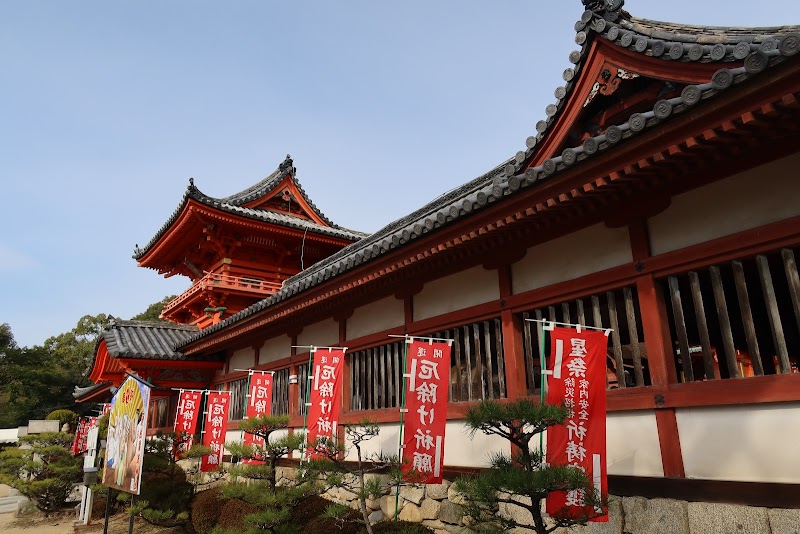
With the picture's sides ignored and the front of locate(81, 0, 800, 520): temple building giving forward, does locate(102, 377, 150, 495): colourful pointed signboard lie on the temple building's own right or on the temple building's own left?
on the temple building's own right

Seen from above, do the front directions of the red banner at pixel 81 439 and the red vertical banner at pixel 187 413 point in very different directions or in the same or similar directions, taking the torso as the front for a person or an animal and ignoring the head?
same or similar directions

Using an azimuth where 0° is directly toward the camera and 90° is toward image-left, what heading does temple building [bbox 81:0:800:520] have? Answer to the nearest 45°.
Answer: approximately 45°

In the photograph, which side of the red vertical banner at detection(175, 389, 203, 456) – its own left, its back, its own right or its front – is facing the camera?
front

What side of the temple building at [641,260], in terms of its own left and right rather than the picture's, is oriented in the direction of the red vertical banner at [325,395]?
right

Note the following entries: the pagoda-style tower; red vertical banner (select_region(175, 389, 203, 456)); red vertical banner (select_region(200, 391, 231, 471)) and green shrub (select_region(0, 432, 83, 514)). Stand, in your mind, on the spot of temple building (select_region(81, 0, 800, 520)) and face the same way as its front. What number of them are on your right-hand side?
4

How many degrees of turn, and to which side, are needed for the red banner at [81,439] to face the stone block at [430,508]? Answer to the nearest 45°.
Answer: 0° — it already faces it

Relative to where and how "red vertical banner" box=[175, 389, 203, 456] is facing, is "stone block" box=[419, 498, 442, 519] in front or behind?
in front

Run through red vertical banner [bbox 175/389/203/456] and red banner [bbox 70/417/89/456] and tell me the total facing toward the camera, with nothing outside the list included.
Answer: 2

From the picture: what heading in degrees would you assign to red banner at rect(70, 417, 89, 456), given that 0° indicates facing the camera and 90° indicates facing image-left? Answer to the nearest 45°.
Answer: approximately 0°
